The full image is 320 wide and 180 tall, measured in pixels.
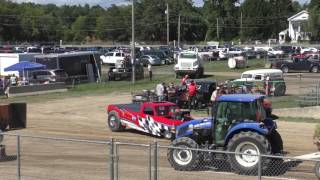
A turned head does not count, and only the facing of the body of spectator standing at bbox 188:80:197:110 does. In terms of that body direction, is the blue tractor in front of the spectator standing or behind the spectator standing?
behind

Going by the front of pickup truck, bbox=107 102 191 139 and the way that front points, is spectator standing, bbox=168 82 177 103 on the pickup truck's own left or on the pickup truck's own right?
on the pickup truck's own left

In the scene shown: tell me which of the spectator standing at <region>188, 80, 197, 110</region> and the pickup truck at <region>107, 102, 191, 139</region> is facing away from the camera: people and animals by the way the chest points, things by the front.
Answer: the spectator standing

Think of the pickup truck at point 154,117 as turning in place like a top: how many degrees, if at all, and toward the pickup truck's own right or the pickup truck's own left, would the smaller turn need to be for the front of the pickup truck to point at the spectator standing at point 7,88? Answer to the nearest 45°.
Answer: approximately 180°

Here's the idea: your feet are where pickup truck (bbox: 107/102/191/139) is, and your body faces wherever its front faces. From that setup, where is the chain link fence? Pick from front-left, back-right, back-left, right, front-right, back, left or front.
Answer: front-right

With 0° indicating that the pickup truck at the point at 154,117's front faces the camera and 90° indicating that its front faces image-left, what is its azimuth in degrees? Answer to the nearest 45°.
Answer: approximately 315°

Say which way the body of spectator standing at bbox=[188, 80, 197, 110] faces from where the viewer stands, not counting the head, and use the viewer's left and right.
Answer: facing away from the viewer

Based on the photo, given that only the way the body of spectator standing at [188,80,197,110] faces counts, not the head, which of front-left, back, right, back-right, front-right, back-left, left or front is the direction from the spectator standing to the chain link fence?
back

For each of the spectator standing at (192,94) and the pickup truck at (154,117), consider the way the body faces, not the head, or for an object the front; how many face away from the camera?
1
